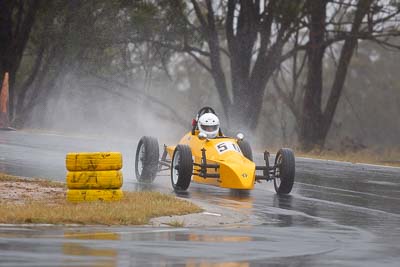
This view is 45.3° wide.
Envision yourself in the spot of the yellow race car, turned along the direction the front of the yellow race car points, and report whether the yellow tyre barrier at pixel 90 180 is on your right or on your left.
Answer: on your right

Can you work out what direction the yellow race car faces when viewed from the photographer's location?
facing the viewer and to the right of the viewer
